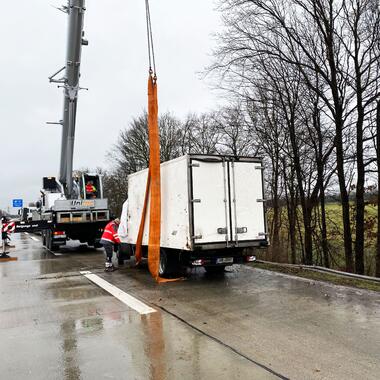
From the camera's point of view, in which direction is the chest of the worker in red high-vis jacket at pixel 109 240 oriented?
to the viewer's right

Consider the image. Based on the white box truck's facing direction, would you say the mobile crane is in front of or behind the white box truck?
in front

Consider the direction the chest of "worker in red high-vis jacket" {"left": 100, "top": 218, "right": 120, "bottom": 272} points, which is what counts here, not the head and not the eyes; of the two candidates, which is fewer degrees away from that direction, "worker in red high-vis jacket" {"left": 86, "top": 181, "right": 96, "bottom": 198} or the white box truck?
the white box truck

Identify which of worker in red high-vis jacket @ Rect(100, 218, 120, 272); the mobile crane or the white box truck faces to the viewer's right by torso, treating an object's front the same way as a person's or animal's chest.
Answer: the worker in red high-vis jacket

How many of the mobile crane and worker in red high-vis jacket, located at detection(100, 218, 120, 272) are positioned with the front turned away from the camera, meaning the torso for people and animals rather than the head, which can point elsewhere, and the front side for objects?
1

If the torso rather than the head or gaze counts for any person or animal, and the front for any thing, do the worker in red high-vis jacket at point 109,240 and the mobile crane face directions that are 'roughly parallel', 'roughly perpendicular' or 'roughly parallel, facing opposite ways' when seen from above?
roughly perpendicular

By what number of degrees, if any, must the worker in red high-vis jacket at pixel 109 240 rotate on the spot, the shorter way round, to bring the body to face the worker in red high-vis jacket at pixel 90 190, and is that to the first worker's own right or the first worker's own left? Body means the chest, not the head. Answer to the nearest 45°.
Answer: approximately 90° to the first worker's own left

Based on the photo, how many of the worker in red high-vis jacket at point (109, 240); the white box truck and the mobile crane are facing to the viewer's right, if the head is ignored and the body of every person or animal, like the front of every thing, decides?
1

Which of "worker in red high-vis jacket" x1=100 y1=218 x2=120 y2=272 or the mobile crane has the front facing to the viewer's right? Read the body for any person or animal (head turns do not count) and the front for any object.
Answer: the worker in red high-vis jacket
